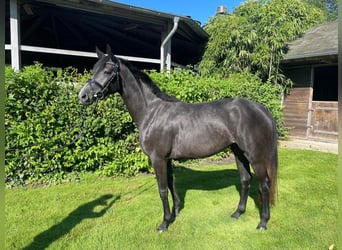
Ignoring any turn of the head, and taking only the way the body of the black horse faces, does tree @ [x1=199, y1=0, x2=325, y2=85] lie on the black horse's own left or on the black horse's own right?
on the black horse's own right

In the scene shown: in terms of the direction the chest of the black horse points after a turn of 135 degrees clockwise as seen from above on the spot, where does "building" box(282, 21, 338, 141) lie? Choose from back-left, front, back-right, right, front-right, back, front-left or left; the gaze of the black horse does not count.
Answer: front

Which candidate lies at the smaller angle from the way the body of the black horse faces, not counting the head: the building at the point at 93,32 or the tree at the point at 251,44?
the building

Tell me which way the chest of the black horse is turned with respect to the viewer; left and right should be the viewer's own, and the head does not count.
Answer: facing to the left of the viewer

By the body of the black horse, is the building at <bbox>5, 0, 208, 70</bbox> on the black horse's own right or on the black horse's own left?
on the black horse's own right
